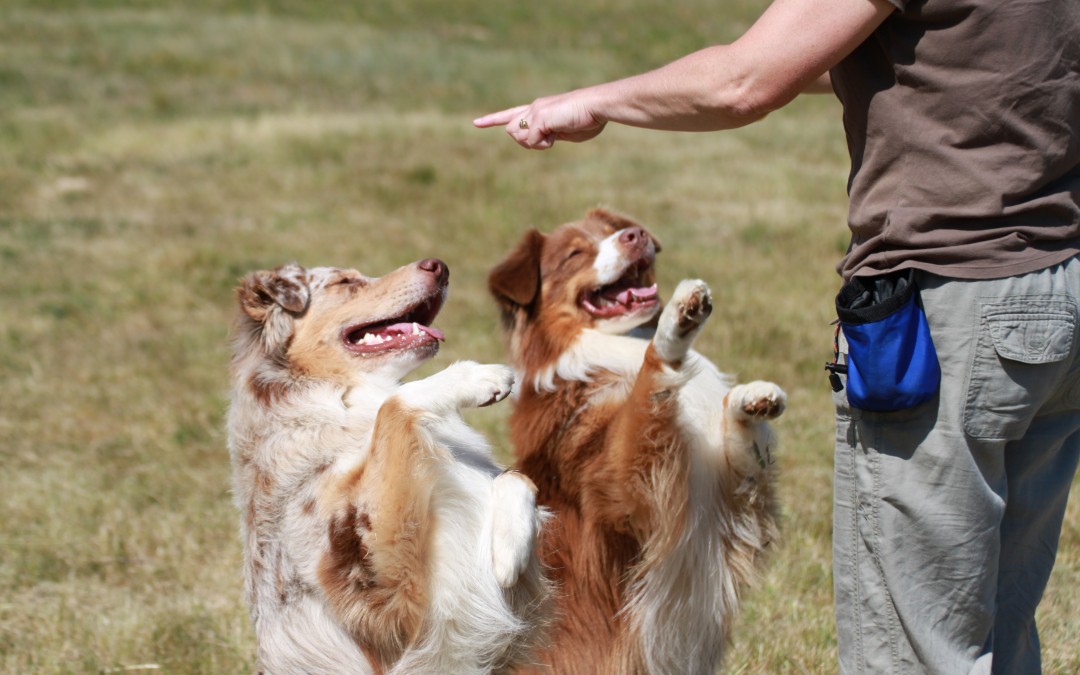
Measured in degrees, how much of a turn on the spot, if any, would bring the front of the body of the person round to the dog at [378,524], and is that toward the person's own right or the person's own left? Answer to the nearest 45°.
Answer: approximately 45° to the person's own left

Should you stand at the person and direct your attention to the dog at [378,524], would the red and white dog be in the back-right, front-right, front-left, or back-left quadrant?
front-right

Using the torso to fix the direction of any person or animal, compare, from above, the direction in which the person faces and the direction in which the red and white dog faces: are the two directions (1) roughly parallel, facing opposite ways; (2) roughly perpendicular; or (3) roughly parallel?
roughly parallel, facing opposite ways

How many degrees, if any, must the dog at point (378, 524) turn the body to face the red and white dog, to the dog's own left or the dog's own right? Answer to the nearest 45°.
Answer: approximately 45° to the dog's own left

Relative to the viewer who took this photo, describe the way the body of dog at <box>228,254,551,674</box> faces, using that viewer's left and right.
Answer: facing to the right of the viewer

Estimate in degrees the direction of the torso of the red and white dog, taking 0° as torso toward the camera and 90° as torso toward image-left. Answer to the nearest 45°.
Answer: approximately 315°

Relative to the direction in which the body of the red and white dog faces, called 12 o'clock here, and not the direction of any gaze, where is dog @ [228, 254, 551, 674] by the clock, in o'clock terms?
The dog is roughly at 3 o'clock from the red and white dog.

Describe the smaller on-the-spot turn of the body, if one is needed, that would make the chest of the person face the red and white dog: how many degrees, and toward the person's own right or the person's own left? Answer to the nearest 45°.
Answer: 0° — they already face it

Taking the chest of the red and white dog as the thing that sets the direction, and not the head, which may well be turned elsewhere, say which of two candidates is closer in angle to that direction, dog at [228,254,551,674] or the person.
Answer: the person

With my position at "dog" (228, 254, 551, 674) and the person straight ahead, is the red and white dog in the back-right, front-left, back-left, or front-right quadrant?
front-left

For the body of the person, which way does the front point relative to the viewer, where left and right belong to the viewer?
facing away from the viewer and to the left of the viewer

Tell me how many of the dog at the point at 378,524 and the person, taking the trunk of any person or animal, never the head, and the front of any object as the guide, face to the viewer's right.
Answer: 1

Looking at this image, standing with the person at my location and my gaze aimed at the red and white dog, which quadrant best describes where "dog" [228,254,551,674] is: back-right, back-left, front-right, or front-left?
front-left
